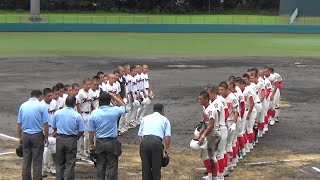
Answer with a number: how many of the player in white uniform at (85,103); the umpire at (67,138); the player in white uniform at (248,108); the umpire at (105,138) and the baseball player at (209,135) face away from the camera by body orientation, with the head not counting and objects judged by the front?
2

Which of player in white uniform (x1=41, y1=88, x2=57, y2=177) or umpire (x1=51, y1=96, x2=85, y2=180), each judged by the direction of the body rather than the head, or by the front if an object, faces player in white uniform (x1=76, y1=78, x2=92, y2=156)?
the umpire

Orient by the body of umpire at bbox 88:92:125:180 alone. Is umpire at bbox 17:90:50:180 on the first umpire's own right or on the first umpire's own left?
on the first umpire's own left

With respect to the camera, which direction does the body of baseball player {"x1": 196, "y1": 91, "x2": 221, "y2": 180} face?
to the viewer's left

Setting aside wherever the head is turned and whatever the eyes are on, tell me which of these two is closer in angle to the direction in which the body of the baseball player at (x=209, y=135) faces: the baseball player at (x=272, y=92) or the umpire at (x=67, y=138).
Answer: the umpire

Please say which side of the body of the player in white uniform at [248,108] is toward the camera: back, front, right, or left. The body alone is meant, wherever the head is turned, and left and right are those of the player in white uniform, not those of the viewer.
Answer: left

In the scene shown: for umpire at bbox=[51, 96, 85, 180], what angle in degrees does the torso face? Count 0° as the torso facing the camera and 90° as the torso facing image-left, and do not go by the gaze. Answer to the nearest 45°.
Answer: approximately 180°

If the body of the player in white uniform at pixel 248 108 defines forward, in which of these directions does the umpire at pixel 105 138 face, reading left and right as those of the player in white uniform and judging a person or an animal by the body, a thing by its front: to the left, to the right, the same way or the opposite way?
to the right

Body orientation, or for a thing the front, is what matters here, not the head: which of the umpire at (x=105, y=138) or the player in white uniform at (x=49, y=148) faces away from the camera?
the umpire

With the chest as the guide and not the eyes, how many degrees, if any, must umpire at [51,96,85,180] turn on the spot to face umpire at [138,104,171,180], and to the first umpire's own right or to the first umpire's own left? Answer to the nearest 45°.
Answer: approximately 135° to the first umpire's own right

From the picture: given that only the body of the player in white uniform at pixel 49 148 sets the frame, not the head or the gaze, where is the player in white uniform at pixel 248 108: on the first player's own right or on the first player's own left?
on the first player's own left

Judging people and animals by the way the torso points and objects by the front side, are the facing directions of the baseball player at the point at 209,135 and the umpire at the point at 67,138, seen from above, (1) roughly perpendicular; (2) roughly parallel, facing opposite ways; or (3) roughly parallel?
roughly perpendicular

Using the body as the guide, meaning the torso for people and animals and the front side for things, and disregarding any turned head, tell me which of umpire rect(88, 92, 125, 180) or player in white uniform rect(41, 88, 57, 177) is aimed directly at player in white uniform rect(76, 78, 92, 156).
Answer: the umpire
